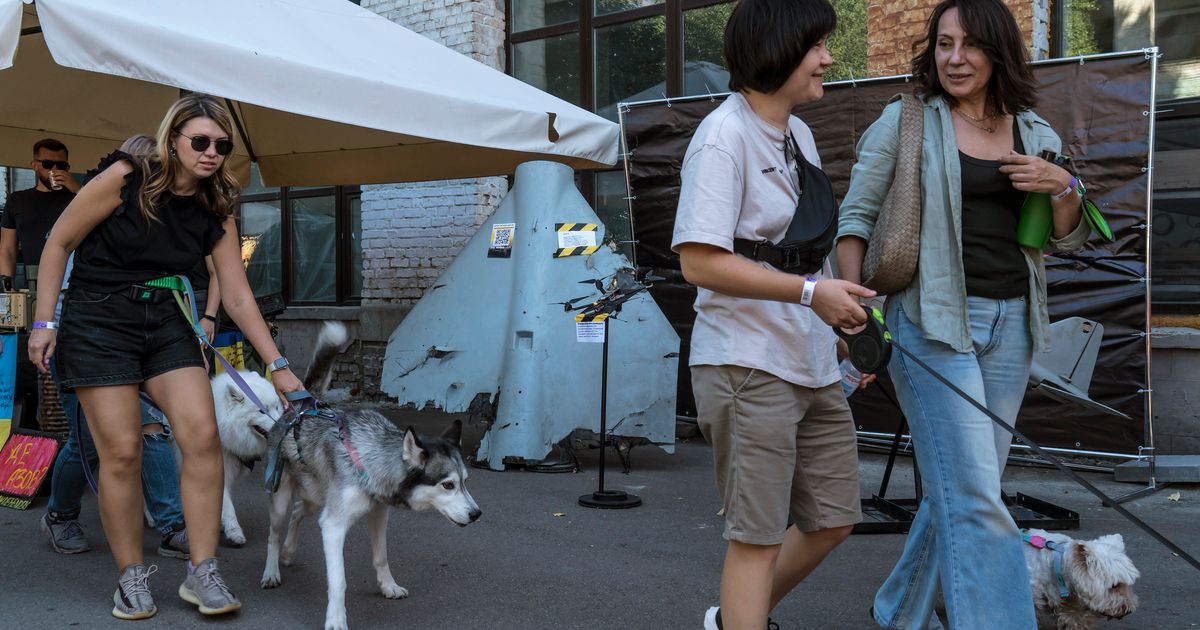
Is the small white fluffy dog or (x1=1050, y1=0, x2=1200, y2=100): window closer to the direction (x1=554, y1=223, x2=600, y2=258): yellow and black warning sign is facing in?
the small white fluffy dog

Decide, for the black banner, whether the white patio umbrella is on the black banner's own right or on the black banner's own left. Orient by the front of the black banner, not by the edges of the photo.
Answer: on the black banner's own right

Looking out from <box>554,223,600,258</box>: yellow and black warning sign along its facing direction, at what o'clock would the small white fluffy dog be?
The small white fluffy dog is roughly at 11 o'clock from the yellow and black warning sign.

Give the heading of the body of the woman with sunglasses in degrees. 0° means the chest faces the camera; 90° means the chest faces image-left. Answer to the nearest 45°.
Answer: approximately 315°

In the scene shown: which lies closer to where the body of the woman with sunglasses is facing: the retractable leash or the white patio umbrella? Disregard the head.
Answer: the retractable leash

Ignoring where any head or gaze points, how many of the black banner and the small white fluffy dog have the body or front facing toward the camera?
1

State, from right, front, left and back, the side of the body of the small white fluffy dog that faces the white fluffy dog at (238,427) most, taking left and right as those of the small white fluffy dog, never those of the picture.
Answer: back

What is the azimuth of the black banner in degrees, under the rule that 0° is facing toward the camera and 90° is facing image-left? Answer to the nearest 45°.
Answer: approximately 0°

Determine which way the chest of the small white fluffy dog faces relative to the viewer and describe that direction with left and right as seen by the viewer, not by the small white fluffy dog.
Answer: facing to the right of the viewer

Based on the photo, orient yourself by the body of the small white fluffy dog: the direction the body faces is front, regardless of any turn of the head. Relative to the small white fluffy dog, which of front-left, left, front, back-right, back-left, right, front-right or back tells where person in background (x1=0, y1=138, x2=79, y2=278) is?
back
